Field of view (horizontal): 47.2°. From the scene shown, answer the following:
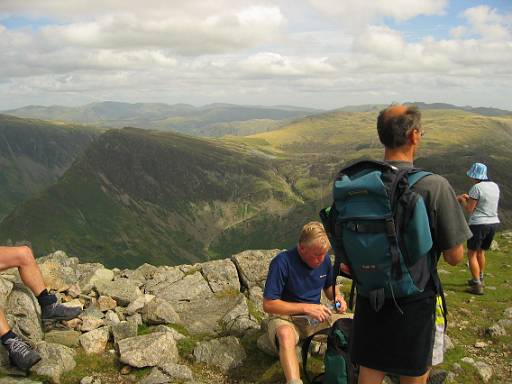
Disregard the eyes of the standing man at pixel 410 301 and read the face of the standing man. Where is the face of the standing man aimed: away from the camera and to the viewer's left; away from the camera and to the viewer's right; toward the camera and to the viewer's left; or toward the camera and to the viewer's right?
away from the camera and to the viewer's right

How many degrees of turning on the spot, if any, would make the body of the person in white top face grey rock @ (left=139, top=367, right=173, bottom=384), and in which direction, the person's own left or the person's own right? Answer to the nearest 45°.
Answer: approximately 90° to the person's own left

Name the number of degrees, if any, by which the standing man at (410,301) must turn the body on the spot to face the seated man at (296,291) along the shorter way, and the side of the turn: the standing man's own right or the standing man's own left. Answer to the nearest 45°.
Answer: approximately 90° to the standing man's own left

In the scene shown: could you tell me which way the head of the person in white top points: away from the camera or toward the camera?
away from the camera

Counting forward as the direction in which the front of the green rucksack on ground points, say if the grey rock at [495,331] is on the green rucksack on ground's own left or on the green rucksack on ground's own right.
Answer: on the green rucksack on ground's own left

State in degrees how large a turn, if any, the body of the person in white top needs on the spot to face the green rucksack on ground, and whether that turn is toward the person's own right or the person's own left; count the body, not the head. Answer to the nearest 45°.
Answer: approximately 135° to the person's own left

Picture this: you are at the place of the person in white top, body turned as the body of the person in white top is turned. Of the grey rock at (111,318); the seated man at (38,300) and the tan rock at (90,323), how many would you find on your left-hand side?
3

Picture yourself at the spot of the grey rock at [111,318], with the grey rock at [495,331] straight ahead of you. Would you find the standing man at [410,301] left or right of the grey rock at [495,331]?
right

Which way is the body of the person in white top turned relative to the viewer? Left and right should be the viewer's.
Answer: facing away from the viewer and to the left of the viewer

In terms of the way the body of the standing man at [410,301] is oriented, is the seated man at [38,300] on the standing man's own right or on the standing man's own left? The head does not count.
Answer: on the standing man's own left

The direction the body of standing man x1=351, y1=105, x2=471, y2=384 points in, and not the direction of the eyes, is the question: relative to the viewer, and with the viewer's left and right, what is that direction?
facing away from the viewer and to the right of the viewer

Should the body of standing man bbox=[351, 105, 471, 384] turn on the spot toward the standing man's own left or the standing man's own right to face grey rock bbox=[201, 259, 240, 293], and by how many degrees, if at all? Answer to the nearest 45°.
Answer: approximately 90° to the standing man's own left
